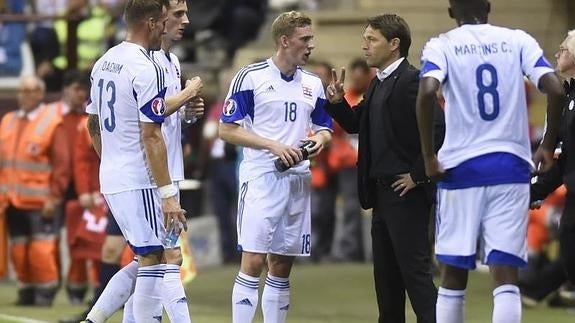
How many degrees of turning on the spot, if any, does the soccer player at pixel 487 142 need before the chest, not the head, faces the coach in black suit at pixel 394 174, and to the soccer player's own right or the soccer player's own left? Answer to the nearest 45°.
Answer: approximately 45° to the soccer player's own left

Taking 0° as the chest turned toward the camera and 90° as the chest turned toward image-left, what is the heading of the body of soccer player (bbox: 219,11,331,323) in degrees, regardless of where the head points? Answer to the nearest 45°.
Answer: approximately 315°

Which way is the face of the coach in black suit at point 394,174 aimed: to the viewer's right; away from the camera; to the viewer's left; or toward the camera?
to the viewer's left

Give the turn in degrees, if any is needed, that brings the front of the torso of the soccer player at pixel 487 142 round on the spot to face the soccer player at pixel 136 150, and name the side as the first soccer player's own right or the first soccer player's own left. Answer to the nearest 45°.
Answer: approximately 90° to the first soccer player's own left

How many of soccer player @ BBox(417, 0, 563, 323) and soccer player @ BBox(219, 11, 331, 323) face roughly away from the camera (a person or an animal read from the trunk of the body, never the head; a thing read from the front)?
1

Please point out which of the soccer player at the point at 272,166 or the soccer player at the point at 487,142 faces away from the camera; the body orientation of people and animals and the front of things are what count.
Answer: the soccer player at the point at 487,142

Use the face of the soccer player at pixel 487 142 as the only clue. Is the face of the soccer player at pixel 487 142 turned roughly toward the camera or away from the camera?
away from the camera

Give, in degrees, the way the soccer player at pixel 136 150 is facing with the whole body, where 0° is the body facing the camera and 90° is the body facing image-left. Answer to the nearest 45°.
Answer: approximately 225°

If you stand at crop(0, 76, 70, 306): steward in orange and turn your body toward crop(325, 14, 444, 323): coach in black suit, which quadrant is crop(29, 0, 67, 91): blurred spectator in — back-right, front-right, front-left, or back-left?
back-left

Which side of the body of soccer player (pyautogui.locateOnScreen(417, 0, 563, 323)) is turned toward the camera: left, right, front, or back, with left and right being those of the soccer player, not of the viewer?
back
